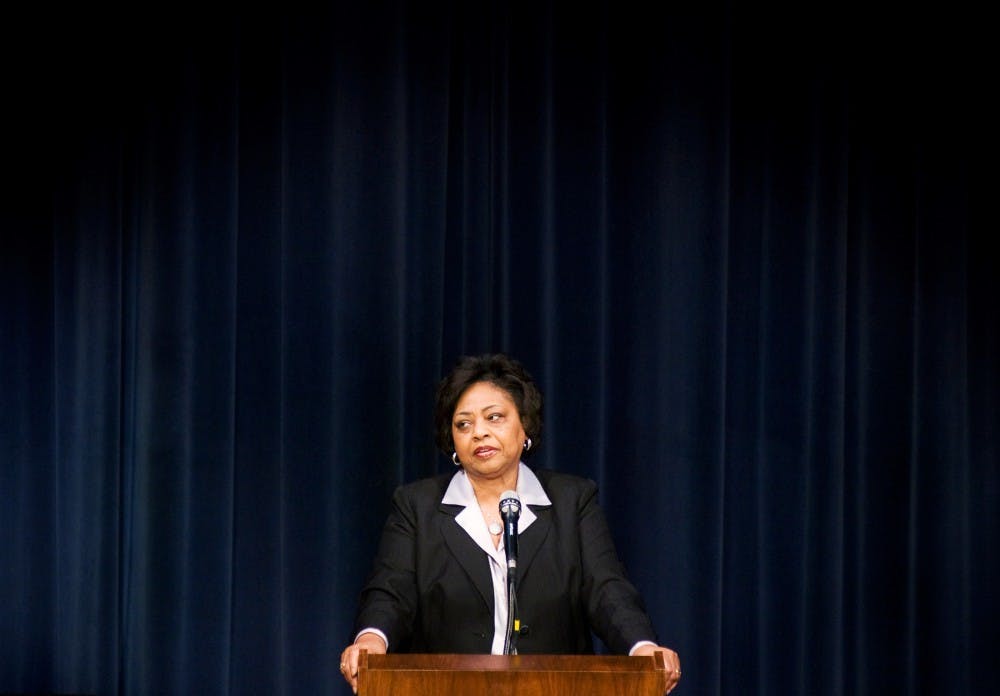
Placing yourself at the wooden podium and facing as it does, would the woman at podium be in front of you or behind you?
behind

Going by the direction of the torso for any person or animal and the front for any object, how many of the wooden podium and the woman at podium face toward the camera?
2

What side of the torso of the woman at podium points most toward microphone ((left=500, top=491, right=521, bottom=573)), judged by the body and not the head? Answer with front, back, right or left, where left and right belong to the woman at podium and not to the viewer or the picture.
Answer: front

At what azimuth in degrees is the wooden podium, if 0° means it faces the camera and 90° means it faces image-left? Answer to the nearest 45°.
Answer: approximately 0°

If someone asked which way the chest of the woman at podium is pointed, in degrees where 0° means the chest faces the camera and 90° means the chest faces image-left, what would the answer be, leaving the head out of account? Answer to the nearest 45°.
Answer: approximately 0°

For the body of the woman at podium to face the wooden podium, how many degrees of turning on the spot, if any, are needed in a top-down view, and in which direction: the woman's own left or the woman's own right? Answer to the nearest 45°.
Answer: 0° — they already face it
